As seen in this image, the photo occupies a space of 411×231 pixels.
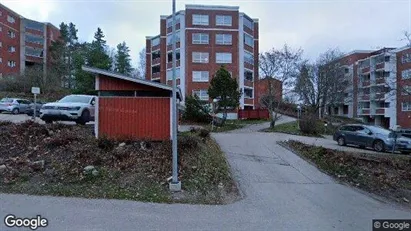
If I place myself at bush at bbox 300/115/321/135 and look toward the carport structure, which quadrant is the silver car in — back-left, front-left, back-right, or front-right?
front-right

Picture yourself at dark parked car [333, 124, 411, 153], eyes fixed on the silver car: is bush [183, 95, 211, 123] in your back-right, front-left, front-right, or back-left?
front-right

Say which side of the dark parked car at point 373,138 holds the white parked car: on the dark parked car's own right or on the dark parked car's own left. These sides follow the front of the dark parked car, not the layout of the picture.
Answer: on the dark parked car's own right

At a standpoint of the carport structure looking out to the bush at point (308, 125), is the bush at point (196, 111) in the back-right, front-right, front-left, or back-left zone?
front-left

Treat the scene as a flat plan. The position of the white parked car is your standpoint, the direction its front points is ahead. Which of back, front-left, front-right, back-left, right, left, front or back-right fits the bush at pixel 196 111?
back

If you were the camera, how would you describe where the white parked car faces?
facing the viewer and to the left of the viewer

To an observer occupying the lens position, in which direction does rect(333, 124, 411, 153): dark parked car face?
facing the viewer and to the right of the viewer

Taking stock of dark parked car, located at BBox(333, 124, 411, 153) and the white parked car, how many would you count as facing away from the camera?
0

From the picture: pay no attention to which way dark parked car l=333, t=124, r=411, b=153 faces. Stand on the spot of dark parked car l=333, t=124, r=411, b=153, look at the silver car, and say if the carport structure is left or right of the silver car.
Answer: left

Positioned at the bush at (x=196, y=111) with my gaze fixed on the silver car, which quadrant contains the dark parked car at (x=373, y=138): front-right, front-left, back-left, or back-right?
back-left
